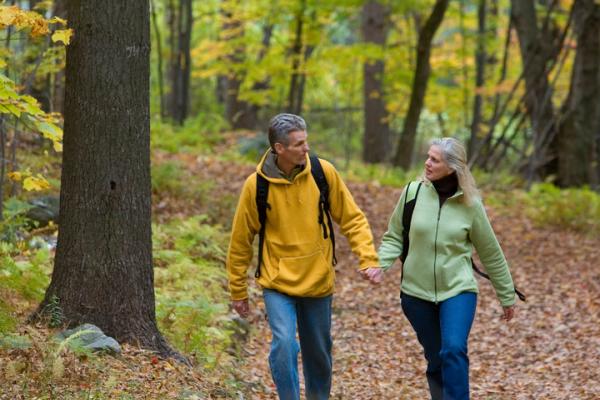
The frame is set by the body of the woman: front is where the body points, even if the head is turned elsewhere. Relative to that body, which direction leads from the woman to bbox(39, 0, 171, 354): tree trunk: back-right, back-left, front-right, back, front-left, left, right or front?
right

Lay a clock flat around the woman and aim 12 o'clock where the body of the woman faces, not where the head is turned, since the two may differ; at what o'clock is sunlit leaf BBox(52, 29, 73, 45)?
The sunlit leaf is roughly at 3 o'clock from the woman.

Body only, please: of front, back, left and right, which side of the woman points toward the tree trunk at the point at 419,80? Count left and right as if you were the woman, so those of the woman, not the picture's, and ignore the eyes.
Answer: back

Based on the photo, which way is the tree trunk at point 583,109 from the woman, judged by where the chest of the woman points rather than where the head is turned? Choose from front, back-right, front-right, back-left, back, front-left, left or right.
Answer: back

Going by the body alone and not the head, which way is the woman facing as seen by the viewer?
toward the camera

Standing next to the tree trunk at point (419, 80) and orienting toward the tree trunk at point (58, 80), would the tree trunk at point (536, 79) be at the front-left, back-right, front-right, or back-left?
back-left

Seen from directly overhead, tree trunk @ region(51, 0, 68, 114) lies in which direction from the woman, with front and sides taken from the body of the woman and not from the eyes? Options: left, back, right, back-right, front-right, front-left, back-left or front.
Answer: back-right

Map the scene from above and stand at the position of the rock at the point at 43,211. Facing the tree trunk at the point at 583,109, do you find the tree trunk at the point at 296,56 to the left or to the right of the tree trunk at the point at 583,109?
left

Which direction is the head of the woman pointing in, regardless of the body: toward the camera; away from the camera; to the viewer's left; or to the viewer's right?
to the viewer's left

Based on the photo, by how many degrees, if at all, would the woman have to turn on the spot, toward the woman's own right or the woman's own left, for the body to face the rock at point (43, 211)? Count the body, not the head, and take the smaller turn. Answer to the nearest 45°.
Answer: approximately 135° to the woman's own right

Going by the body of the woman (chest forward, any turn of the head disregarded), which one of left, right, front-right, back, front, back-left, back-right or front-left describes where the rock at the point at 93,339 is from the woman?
right

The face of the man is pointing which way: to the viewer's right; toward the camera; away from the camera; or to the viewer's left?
to the viewer's right
